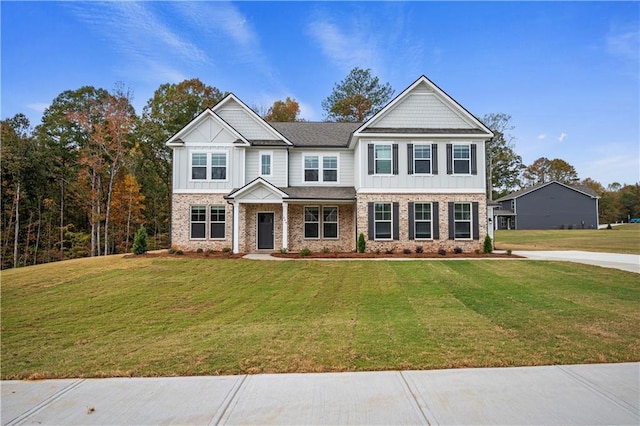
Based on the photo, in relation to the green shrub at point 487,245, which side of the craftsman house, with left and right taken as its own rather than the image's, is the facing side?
left

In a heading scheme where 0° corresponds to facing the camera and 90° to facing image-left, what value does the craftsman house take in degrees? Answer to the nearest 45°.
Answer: approximately 0°

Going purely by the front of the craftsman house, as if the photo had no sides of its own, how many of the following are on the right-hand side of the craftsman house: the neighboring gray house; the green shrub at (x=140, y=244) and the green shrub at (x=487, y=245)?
1
